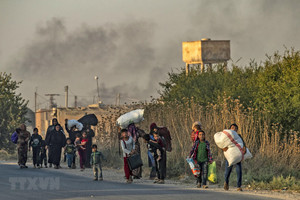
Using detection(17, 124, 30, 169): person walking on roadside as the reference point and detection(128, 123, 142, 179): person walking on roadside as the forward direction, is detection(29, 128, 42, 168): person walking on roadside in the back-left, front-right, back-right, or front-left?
front-left

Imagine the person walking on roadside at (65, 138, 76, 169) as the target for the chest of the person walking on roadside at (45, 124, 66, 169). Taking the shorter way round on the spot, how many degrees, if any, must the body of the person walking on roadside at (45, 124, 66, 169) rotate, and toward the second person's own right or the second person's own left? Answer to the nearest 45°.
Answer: approximately 45° to the second person's own left

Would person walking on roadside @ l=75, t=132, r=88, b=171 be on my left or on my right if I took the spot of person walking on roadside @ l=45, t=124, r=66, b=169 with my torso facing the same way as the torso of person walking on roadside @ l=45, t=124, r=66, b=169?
on my left

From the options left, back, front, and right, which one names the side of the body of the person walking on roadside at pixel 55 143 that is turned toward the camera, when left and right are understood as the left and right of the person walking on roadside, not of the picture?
front

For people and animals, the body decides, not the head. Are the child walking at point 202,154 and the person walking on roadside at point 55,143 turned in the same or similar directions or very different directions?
same or similar directions

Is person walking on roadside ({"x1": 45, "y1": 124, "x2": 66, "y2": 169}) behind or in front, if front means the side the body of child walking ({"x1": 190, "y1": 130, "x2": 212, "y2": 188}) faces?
behind

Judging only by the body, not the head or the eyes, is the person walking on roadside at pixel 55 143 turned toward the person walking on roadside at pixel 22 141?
no

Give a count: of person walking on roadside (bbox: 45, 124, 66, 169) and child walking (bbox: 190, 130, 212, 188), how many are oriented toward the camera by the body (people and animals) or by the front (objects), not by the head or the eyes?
2

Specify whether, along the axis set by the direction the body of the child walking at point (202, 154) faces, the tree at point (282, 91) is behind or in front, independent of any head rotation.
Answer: behind

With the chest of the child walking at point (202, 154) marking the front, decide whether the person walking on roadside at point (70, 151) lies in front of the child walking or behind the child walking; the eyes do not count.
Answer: behind
